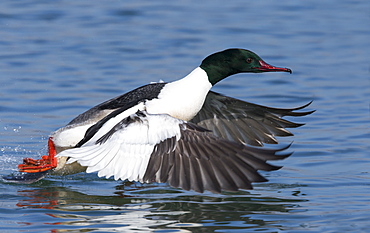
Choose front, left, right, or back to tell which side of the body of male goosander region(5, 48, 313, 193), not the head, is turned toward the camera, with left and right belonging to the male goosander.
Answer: right
